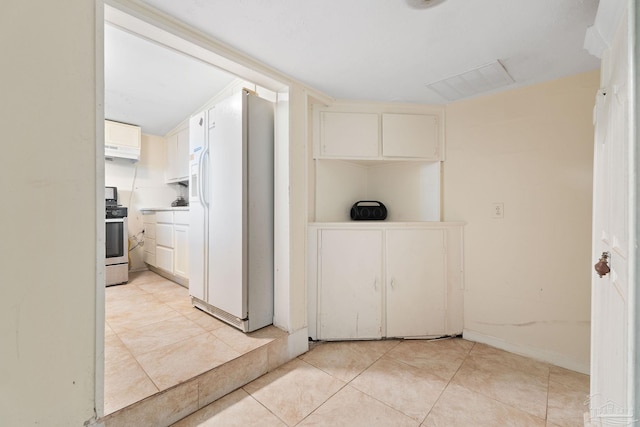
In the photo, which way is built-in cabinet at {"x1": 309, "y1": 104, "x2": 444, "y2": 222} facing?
toward the camera

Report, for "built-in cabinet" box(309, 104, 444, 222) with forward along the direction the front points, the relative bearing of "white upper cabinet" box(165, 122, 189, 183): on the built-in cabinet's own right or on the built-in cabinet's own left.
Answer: on the built-in cabinet's own right

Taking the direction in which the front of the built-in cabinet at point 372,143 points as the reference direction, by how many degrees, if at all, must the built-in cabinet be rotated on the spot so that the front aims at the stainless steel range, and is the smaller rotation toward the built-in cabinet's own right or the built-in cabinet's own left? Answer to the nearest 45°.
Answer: approximately 90° to the built-in cabinet's own right

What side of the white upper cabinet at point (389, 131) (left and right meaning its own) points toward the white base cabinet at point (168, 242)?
right

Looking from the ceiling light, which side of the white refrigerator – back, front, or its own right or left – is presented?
left

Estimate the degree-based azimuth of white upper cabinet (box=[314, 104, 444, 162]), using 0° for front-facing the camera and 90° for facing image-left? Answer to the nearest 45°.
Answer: approximately 0°

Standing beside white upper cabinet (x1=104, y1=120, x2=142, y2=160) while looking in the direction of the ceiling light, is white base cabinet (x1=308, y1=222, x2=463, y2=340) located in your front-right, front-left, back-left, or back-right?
front-left

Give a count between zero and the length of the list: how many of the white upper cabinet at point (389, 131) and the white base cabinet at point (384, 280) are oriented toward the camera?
2

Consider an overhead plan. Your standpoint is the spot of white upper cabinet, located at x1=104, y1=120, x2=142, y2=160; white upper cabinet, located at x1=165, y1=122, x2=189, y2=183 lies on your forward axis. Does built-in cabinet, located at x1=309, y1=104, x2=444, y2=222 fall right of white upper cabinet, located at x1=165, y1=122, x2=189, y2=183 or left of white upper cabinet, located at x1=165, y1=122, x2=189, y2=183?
right

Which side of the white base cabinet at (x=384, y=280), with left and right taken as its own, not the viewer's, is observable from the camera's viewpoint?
front

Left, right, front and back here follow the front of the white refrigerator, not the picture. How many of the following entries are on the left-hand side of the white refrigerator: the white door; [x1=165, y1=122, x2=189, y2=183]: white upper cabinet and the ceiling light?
2

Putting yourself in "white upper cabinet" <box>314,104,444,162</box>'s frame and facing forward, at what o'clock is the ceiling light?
The ceiling light is roughly at 12 o'clock from the white upper cabinet.

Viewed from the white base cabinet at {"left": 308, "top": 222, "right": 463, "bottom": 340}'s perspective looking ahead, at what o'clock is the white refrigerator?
The white refrigerator is roughly at 2 o'clock from the white base cabinet.

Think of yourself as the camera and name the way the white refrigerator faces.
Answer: facing the viewer and to the left of the viewer

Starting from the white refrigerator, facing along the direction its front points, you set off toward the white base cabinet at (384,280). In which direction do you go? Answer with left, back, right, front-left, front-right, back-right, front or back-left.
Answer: back-left

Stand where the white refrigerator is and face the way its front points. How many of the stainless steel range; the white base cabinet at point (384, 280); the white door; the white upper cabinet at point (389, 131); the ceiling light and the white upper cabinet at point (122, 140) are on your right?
2

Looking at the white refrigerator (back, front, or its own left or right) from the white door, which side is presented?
left

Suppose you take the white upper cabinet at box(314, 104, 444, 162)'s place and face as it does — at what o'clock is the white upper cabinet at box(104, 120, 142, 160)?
the white upper cabinet at box(104, 120, 142, 160) is roughly at 3 o'clock from the white upper cabinet at box(314, 104, 444, 162).
